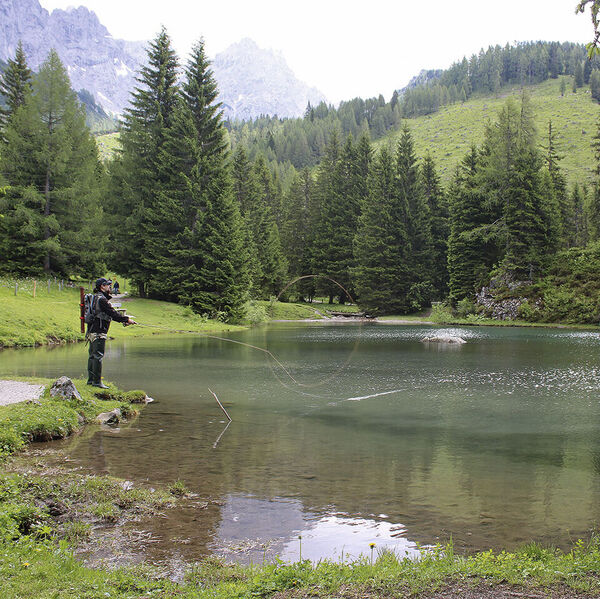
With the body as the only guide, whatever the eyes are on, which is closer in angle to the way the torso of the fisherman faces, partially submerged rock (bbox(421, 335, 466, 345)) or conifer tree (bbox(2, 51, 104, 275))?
the partially submerged rock

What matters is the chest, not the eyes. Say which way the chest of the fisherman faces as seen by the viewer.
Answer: to the viewer's right

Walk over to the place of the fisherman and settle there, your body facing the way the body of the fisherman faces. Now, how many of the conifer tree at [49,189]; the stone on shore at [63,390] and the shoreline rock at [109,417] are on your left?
1

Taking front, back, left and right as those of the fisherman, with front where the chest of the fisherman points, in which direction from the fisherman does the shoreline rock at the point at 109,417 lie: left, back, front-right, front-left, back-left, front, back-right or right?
right

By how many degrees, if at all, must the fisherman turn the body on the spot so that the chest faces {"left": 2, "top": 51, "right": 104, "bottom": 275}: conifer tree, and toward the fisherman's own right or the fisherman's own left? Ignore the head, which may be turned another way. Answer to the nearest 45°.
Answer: approximately 90° to the fisherman's own left

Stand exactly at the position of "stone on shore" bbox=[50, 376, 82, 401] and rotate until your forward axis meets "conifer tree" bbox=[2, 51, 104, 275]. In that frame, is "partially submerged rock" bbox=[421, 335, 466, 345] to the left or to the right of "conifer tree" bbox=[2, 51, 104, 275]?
right

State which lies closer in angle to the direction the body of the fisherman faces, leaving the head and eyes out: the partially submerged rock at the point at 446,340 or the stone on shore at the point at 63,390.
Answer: the partially submerged rock

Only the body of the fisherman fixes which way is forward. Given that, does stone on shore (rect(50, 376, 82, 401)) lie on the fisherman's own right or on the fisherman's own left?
on the fisherman's own right
